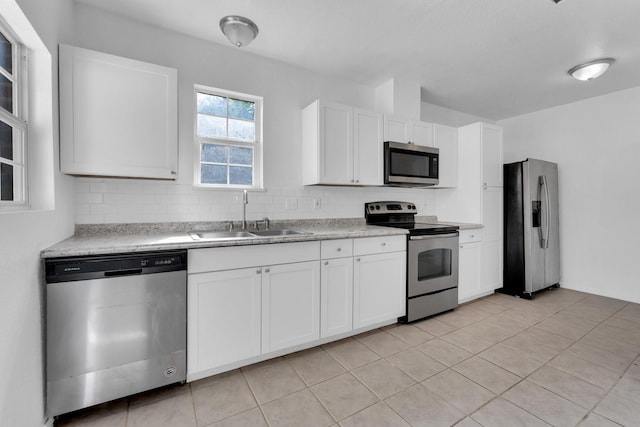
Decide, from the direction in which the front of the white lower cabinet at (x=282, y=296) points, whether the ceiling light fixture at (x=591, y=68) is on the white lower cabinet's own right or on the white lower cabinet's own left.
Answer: on the white lower cabinet's own left

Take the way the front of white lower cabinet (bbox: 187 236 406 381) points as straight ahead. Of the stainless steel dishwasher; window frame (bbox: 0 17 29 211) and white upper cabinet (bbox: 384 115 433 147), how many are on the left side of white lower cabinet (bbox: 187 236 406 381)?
1

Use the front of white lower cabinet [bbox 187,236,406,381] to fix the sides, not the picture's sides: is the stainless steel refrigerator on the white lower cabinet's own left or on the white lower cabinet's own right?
on the white lower cabinet's own left

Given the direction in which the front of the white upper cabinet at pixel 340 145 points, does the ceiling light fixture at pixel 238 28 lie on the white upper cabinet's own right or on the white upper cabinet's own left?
on the white upper cabinet's own right

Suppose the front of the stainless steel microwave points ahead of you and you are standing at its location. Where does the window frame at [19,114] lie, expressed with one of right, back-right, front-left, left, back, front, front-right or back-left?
right

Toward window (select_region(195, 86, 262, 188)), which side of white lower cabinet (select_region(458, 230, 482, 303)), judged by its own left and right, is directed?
right

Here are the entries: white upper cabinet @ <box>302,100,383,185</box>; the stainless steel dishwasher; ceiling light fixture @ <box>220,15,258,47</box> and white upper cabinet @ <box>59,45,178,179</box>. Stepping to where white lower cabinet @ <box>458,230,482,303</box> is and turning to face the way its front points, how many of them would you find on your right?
4

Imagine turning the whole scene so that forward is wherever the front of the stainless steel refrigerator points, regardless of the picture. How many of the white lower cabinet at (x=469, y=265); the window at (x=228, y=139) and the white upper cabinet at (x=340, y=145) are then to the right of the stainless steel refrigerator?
3
